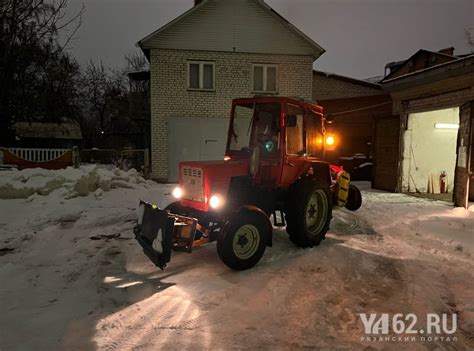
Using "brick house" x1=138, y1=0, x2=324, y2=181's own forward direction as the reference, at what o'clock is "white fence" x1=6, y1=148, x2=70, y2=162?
The white fence is roughly at 3 o'clock from the brick house.

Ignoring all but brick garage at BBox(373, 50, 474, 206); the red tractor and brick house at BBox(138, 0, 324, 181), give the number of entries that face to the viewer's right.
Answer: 0

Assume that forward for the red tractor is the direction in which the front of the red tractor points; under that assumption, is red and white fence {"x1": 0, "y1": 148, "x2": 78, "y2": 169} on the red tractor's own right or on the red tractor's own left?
on the red tractor's own right

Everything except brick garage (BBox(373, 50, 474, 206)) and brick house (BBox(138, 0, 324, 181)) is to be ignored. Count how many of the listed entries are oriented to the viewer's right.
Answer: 0

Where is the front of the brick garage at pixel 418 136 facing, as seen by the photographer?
facing the viewer and to the left of the viewer

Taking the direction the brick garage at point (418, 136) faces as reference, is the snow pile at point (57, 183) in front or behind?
in front

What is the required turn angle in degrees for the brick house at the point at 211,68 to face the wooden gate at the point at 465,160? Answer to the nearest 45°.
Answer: approximately 45° to its left

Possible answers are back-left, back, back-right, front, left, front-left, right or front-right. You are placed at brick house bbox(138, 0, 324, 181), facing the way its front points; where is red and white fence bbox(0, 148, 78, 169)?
right

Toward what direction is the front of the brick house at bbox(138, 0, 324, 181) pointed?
toward the camera

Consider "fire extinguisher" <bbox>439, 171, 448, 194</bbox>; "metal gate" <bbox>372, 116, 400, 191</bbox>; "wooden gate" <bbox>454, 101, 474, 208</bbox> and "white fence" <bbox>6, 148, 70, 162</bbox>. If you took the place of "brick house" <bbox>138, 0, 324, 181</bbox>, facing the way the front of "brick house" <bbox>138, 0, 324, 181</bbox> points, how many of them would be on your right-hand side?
1

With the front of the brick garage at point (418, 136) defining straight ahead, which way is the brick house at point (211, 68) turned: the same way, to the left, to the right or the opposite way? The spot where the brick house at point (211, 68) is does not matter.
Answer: to the left

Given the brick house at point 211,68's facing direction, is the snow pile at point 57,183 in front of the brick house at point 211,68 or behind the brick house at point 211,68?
in front

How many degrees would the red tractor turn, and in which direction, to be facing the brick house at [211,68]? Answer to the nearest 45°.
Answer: approximately 135° to its right

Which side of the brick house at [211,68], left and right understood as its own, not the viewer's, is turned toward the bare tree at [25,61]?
right

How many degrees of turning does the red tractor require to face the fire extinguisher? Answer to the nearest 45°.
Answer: approximately 180°

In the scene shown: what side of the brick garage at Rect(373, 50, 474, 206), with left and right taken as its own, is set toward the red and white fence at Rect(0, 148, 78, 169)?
front
